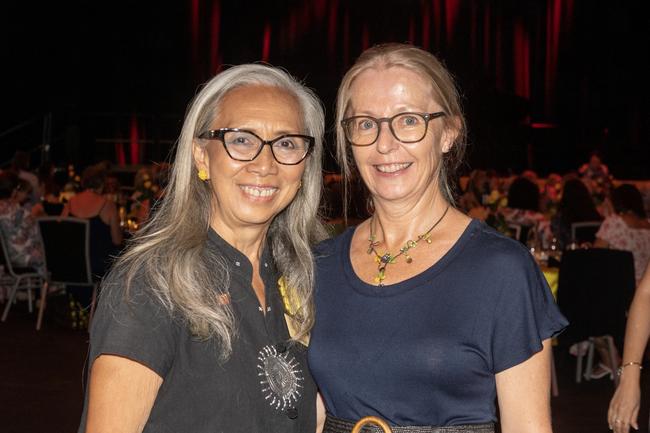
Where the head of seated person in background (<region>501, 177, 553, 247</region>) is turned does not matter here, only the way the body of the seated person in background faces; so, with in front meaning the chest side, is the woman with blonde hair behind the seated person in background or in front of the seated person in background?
behind

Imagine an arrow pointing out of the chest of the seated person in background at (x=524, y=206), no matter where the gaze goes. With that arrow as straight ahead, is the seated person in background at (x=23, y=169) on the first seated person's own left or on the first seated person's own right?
on the first seated person's own left

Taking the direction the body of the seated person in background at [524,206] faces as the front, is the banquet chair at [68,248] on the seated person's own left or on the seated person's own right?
on the seated person's own left

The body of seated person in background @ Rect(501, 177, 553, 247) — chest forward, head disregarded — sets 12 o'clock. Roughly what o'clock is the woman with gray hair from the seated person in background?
The woman with gray hair is roughly at 6 o'clock from the seated person in background.

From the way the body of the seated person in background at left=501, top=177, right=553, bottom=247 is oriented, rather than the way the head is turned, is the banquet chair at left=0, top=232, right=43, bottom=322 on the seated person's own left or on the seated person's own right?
on the seated person's own left

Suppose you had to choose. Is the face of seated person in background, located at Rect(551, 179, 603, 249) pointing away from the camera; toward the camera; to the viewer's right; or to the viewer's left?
away from the camera

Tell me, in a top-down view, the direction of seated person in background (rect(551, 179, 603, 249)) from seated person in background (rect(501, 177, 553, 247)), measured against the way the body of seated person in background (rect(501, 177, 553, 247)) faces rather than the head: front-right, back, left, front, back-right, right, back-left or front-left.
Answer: back-right

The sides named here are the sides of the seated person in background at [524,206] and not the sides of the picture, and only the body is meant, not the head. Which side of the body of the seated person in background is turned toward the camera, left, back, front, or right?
back
